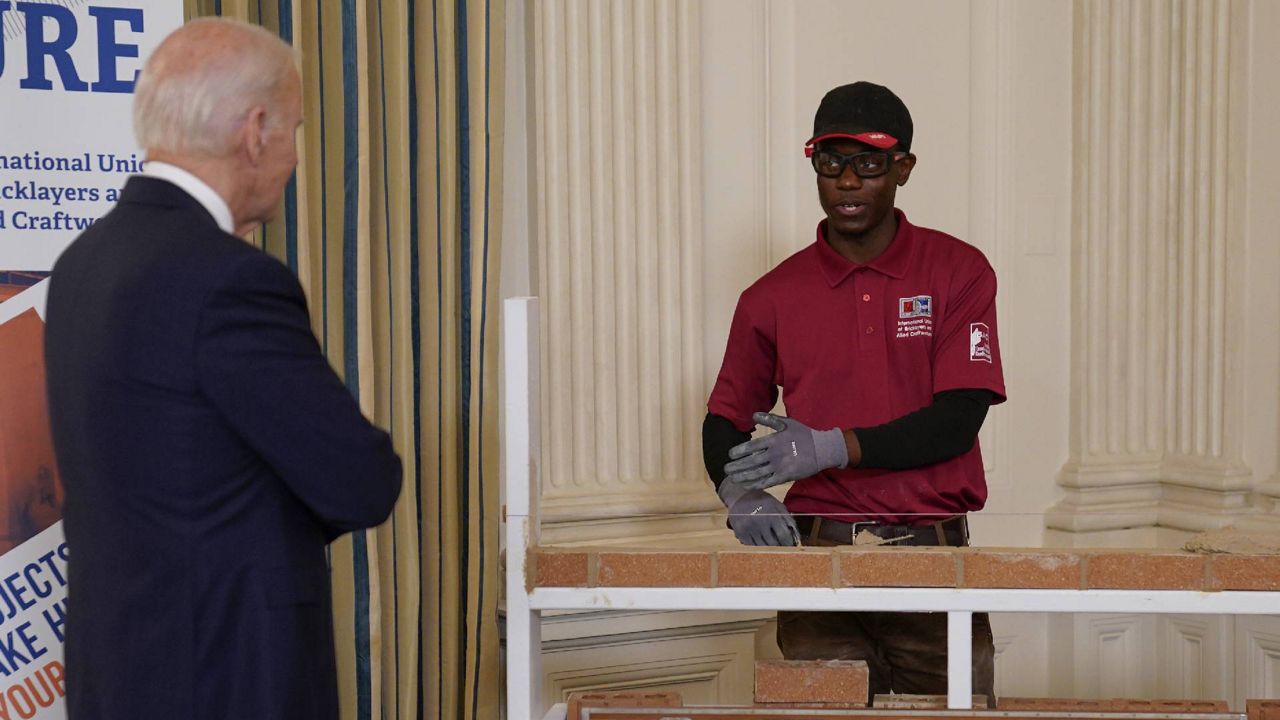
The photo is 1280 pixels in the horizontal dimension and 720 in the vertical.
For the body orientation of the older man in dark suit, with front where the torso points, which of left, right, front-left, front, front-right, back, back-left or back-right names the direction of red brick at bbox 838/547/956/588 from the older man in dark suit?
front-right

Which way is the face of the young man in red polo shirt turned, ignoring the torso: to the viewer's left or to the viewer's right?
to the viewer's left

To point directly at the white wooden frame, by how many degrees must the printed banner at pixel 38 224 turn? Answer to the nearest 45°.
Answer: approximately 45° to its left

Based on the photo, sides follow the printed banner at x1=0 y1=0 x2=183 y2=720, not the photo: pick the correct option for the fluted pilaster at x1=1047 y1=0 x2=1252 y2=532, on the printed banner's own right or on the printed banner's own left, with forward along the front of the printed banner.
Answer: on the printed banner's own left

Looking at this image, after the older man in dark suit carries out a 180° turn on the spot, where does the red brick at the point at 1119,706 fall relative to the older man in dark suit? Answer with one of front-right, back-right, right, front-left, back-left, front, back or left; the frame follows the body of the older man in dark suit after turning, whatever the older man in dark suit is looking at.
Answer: back-left

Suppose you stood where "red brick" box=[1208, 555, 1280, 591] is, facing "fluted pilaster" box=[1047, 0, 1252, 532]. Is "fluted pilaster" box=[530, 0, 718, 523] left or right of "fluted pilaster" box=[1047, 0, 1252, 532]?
left

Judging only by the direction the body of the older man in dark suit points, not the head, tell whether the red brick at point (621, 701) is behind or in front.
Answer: in front

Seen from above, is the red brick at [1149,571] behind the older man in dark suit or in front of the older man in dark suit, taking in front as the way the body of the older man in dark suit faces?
in front

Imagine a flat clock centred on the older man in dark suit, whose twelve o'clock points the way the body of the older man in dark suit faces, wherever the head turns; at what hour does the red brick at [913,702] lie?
The red brick is roughly at 1 o'clock from the older man in dark suit.

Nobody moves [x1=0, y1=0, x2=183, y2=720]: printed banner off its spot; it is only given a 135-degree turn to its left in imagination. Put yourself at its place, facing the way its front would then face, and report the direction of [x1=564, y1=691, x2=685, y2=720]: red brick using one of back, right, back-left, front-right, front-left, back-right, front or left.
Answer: right

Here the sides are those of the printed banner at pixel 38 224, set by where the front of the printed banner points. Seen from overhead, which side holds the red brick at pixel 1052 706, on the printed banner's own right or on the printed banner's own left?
on the printed banner's own left

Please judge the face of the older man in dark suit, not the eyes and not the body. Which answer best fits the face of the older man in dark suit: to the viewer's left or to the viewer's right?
to the viewer's right

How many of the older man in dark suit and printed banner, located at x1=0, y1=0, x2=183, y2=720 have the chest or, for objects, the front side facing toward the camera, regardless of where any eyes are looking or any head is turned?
1

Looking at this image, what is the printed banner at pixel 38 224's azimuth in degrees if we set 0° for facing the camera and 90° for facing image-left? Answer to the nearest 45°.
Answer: approximately 0°

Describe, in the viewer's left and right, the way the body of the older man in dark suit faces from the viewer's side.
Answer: facing away from the viewer and to the right of the viewer
